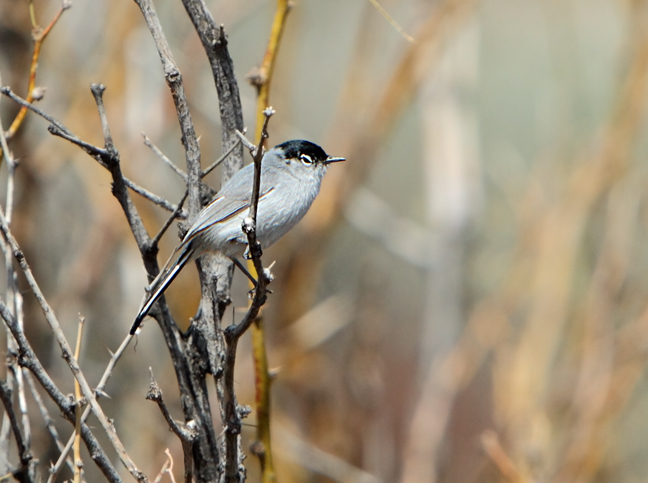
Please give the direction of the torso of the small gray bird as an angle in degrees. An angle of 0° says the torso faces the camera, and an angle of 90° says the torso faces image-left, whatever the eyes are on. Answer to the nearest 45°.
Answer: approximately 270°
